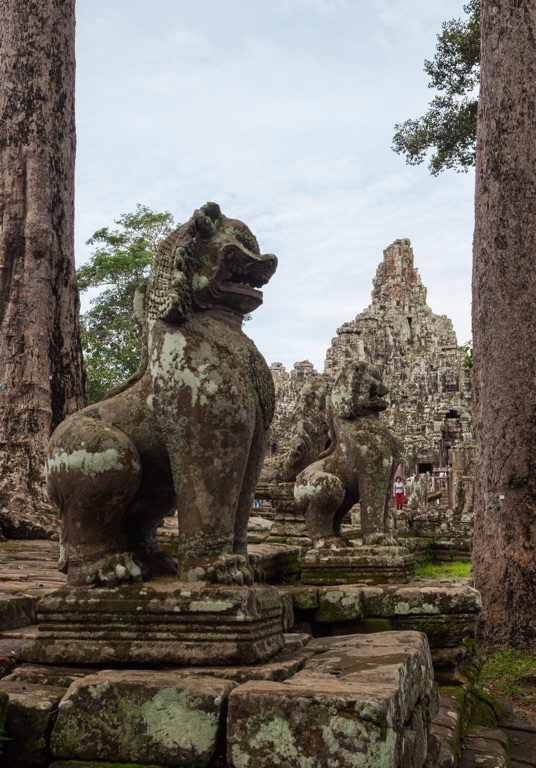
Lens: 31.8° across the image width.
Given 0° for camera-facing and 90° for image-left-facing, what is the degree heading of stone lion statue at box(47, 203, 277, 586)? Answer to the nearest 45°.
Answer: approximately 270°

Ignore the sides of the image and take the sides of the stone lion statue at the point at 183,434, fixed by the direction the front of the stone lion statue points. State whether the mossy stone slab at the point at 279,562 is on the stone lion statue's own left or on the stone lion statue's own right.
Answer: on the stone lion statue's own left

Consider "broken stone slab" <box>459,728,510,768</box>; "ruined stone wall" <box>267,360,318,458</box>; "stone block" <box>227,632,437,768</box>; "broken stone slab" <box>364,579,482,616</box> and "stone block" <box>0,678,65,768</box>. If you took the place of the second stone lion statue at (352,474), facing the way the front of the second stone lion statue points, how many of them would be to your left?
1

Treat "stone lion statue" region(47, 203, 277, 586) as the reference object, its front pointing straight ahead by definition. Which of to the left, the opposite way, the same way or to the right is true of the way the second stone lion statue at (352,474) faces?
the same way

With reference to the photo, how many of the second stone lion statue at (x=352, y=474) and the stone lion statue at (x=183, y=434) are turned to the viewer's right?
2

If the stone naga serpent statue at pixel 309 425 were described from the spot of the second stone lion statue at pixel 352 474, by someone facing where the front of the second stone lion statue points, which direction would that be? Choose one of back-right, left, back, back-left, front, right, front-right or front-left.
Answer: left

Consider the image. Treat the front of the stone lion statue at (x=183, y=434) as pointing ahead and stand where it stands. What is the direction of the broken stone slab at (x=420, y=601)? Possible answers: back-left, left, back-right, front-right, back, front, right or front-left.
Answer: front-left

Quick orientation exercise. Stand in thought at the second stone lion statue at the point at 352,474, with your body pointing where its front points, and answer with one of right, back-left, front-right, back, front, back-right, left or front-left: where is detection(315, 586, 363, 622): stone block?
right

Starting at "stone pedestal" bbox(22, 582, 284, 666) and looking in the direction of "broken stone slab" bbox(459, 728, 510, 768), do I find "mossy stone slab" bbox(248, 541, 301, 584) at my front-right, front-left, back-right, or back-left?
front-left

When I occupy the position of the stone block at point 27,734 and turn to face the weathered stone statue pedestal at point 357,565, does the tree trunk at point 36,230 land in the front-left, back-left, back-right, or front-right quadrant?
front-left

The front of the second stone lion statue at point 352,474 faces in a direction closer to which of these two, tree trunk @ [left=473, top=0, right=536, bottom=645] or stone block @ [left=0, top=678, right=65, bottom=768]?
the tree trunk

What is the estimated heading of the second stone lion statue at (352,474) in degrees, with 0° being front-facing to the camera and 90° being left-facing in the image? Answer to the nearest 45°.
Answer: approximately 270°

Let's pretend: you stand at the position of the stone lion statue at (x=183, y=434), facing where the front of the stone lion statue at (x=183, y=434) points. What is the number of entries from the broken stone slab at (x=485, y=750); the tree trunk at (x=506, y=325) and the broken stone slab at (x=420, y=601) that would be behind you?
0

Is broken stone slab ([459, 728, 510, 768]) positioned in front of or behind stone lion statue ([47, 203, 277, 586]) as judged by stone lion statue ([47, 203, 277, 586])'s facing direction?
in front

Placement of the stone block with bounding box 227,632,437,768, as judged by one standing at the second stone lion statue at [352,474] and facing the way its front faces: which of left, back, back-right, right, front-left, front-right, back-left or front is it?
right
